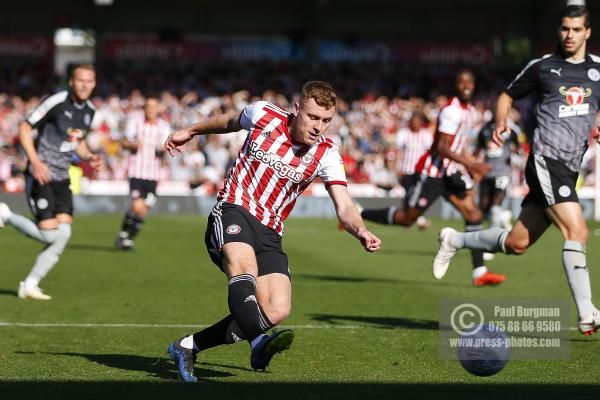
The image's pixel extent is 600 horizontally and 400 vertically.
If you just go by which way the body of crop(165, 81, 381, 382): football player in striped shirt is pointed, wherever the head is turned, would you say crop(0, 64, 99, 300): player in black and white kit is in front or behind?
behind

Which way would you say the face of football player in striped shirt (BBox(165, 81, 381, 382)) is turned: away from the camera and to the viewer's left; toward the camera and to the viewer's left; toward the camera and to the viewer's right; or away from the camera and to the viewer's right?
toward the camera and to the viewer's right

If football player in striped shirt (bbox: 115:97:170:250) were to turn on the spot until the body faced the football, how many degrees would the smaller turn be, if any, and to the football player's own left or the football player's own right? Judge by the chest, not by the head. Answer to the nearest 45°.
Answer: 0° — they already face it

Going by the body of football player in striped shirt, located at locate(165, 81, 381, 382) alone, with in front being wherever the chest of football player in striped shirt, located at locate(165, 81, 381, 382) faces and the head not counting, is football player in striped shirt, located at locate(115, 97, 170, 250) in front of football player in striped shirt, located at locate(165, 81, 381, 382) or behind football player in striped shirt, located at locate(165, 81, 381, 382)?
behind
